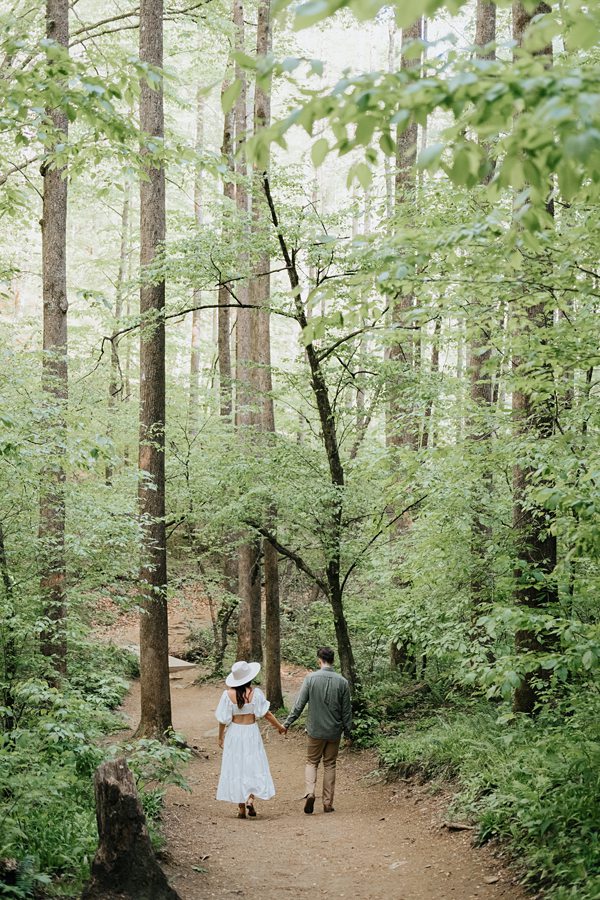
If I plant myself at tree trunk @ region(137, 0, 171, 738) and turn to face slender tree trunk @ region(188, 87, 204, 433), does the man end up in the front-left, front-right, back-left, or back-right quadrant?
back-right

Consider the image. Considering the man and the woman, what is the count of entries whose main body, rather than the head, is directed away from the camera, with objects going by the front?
2

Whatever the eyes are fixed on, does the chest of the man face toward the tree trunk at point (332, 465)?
yes

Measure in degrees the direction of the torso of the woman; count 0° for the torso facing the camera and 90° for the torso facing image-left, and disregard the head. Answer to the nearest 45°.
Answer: approximately 180°

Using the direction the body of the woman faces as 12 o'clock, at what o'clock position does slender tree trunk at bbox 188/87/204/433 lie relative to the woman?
The slender tree trunk is roughly at 12 o'clock from the woman.

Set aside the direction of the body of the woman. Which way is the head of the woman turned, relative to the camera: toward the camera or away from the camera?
away from the camera

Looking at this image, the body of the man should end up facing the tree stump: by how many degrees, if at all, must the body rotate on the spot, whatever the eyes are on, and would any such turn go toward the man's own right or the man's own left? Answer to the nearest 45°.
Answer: approximately 180°

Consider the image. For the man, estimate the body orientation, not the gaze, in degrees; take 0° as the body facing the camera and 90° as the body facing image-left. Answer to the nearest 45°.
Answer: approximately 180°

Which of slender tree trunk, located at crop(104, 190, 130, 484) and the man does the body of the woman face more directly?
the slender tree trunk
